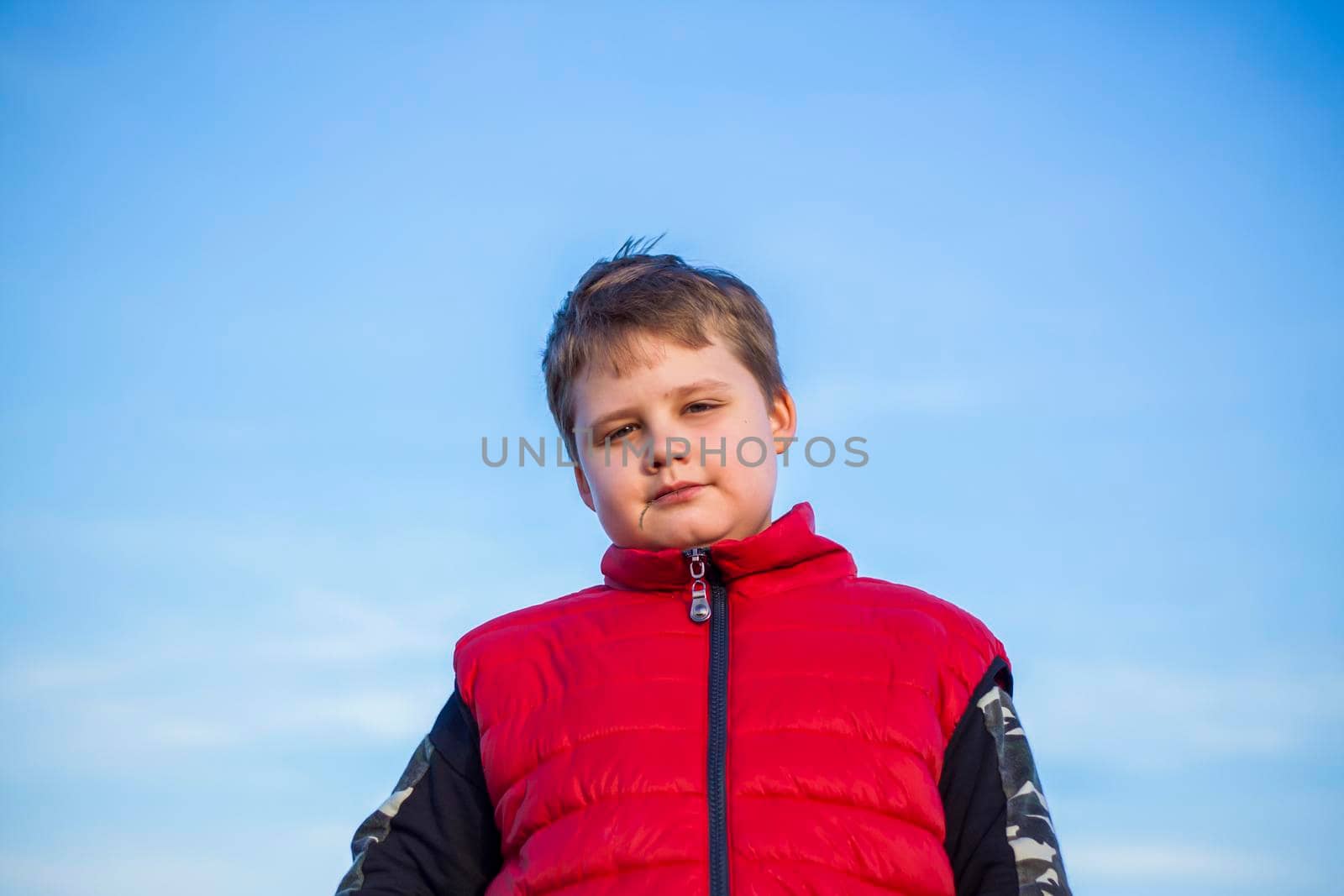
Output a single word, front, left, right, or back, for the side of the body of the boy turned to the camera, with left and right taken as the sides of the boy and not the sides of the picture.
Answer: front
